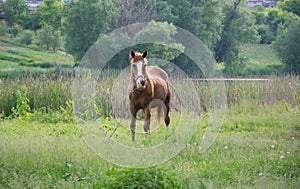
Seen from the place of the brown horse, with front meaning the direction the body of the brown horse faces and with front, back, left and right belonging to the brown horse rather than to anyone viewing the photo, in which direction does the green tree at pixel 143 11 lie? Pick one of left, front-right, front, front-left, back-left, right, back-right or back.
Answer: back-right

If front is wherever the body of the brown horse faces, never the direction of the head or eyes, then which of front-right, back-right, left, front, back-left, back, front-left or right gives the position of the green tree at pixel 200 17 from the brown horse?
back-right

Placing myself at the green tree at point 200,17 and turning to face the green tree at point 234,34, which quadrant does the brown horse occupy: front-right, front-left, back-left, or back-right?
back-right

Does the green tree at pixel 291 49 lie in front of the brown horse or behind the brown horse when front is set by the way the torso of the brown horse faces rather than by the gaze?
behind

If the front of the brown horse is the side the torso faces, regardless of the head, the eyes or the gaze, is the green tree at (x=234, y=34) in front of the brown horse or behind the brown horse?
behind

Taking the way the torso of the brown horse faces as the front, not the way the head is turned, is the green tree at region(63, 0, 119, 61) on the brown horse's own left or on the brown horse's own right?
on the brown horse's own right

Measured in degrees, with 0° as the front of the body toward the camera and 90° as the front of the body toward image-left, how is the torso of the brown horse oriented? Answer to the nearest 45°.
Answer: approximately 45°
